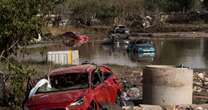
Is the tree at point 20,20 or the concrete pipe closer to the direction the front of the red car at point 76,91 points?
the tree

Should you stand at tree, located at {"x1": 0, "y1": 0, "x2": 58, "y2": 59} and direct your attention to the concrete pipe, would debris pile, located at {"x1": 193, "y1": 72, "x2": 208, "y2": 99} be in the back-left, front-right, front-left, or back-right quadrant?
front-left

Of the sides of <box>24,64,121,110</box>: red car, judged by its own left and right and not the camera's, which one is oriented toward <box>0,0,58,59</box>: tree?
right

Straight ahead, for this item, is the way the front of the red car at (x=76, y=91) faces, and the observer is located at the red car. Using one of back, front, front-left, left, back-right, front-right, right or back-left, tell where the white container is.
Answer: back-right

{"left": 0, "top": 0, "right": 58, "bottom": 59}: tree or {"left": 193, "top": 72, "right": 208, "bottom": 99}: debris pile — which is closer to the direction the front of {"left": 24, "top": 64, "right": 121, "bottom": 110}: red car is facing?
the tree

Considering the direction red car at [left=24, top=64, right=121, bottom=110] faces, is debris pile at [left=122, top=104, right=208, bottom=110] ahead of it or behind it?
behind
